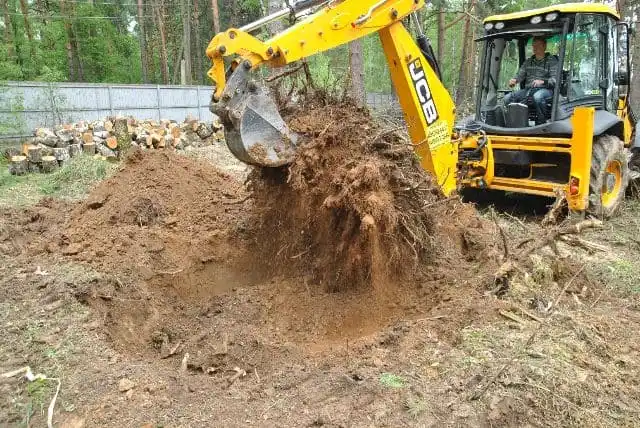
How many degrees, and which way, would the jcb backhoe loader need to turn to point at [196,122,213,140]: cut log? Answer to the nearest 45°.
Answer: approximately 90° to its left

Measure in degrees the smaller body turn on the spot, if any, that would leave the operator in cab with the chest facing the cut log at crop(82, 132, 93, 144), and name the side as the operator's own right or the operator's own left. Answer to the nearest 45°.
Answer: approximately 45° to the operator's own right

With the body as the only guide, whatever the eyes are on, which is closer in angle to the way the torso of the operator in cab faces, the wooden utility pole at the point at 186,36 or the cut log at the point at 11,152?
the cut log

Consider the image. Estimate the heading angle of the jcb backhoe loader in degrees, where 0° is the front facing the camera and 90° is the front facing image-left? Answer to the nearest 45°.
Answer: approximately 225°

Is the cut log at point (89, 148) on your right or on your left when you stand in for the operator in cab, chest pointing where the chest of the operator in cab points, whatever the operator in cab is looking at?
on your right

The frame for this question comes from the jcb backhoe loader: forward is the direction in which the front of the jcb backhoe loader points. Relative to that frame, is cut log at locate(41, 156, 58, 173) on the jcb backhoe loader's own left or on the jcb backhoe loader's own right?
on the jcb backhoe loader's own left

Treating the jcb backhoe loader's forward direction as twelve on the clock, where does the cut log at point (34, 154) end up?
The cut log is roughly at 8 o'clock from the jcb backhoe loader.

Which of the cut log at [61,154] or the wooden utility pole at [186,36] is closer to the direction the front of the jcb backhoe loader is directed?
the wooden utility pole

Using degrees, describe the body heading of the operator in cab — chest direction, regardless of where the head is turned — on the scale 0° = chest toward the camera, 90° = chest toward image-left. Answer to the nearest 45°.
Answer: approximately 45°

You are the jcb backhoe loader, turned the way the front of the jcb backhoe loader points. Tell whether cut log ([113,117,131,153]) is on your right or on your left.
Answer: on your left

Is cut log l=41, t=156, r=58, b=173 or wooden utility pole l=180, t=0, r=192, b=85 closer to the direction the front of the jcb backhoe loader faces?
the wooden utility pole
